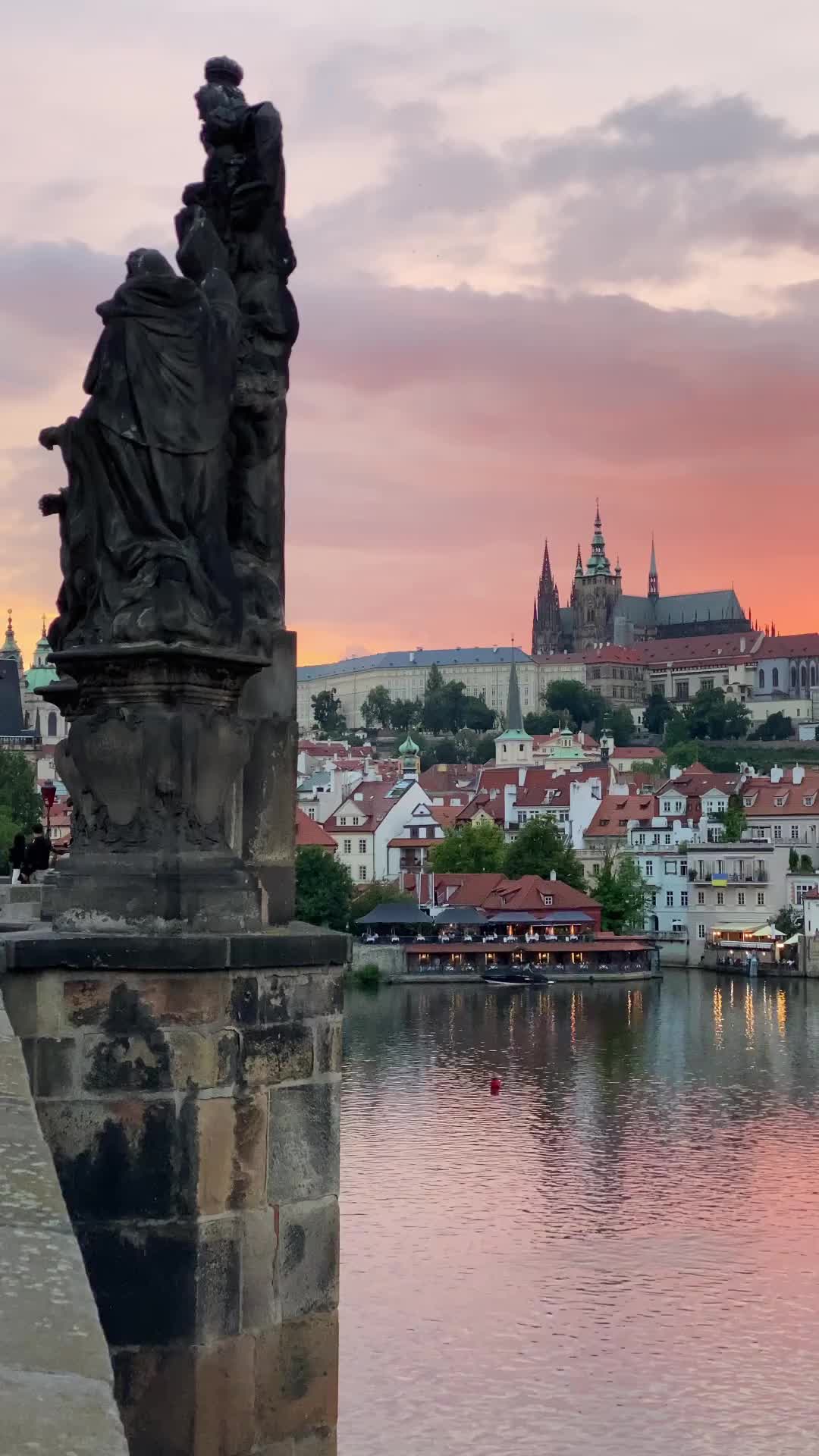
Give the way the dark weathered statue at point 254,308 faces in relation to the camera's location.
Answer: facing to the left of the viewer

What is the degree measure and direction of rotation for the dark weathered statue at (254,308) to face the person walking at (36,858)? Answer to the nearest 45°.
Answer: approximately 90° to its right
